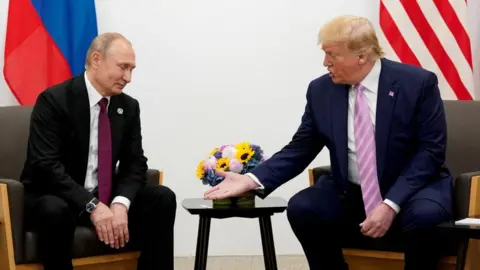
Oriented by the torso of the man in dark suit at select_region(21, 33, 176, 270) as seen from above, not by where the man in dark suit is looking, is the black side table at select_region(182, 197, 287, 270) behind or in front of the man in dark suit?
in front

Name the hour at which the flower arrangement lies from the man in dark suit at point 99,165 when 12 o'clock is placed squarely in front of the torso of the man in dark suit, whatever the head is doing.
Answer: The flower arrangement is roughly at 11 o'clock from the man in dark suit.

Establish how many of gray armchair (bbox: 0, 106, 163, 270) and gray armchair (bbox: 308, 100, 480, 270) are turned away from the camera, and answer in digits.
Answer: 0

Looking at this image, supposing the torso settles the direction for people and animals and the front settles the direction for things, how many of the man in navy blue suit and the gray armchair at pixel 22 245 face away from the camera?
0

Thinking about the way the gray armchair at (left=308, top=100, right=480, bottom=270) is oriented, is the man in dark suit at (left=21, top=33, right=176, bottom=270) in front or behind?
in front

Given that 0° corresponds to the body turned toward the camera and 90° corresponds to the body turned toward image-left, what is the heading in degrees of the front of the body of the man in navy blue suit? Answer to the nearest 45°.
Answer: approximately 45°

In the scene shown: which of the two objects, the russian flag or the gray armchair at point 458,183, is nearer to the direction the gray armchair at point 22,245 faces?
the gray armchair

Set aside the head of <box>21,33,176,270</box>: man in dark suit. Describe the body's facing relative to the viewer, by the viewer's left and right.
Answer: facing the viewer and to the right of the viewer

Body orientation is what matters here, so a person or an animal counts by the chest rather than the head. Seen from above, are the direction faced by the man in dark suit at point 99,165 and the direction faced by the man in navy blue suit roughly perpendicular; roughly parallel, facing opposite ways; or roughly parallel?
roughly perpendicular

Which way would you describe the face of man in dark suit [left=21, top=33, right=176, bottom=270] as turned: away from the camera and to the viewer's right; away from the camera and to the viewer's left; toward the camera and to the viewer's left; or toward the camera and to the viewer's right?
toward the camera and to the viewer's right

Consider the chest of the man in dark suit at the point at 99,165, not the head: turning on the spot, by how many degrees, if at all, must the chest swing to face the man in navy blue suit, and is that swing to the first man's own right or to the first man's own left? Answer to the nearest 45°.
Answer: approximately 45° to the first man's own left

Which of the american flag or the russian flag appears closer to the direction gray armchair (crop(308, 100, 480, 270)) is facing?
the russian flag

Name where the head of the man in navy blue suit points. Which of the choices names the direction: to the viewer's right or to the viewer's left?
to the viewer's left

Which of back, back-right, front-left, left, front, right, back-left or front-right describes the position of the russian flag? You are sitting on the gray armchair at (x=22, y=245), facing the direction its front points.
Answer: back-left
